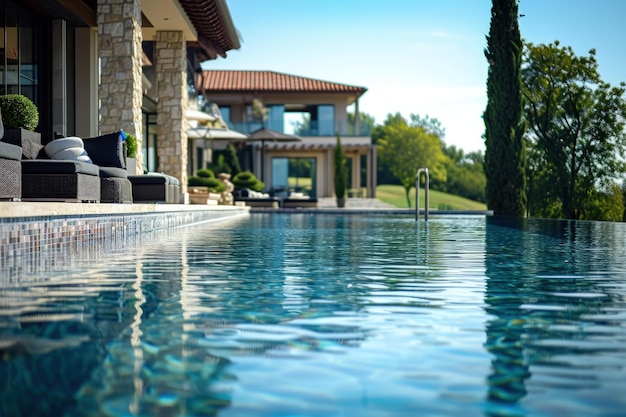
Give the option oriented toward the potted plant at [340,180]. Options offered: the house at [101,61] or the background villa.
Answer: the background villa

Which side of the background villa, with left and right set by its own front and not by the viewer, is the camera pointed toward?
front

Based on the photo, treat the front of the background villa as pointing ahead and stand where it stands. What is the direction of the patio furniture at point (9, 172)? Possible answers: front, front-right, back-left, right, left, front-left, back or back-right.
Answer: front

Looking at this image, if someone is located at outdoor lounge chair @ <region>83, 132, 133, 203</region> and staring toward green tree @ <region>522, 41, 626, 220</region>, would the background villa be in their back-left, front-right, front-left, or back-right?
front-left

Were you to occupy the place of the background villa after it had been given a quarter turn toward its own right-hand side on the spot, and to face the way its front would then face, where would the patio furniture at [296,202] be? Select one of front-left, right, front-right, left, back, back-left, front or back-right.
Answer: left

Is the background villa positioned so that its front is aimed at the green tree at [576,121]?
no

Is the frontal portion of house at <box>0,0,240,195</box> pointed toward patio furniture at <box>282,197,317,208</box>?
no

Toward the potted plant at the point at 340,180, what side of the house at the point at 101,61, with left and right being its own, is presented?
left

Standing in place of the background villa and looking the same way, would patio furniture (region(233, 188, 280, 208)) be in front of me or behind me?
in front

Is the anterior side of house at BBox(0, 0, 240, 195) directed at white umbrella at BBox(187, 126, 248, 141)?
no

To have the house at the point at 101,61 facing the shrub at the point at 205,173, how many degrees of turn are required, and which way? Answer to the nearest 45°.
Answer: approximately 135° to its left

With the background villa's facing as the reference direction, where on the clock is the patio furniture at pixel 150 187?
The patio furniture is roughly at 12 o'clock from the background villa.

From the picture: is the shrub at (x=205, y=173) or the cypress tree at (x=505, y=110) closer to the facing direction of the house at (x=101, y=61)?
the cypress tree

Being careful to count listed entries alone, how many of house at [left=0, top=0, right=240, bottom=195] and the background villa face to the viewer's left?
0

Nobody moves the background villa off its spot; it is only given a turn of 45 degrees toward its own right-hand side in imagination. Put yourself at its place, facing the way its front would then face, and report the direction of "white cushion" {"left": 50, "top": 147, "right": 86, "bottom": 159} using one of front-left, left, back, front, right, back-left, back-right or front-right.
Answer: front-left

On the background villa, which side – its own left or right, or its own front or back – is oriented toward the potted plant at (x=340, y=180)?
front

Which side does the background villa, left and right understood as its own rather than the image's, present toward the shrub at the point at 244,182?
front

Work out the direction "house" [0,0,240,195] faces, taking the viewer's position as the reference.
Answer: facing the viewer and to the right of the viewer
